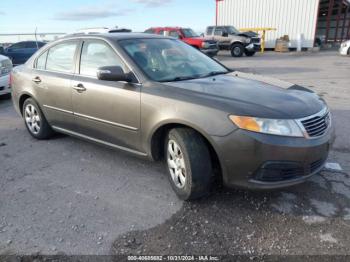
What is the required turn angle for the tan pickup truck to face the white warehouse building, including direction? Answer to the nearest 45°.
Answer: approximately 90° to its left

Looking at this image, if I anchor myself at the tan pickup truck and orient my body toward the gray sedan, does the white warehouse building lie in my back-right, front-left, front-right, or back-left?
back-left

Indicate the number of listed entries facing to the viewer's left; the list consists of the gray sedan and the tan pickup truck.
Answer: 0

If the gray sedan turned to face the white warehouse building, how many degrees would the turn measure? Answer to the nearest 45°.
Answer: approximately 135° to its left

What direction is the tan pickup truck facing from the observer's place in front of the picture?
facing the viewer and to the right of the viewer

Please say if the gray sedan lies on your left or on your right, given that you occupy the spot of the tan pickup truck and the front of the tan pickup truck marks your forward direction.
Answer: on your right

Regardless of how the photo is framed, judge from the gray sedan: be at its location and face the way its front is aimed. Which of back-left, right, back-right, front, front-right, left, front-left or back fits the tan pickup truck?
back-left
